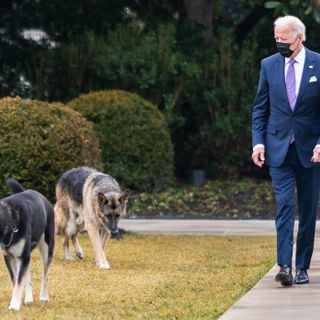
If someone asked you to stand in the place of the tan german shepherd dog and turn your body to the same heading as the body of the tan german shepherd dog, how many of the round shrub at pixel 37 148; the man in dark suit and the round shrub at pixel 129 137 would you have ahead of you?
1

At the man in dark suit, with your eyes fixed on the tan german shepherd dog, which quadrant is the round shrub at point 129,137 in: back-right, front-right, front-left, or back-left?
front-right

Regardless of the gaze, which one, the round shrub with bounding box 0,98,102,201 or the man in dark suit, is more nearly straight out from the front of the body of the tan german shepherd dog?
the man in dark suit

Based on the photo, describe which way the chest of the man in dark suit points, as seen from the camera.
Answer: toward the camera

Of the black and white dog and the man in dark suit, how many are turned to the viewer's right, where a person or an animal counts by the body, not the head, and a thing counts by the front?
0

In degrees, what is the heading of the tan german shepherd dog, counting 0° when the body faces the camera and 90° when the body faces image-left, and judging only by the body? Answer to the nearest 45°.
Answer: approximately 315°

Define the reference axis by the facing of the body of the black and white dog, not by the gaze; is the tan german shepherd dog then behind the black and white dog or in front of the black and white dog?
behind

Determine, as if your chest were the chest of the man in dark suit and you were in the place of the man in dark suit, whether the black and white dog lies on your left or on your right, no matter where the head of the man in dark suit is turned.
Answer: on your right

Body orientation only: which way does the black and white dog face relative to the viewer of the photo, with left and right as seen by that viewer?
facing the viewer and to the left of the viewer

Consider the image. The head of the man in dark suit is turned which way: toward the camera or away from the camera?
toward the camera

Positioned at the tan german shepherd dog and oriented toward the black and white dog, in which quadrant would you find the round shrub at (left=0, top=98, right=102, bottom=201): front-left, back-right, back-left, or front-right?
back-right
